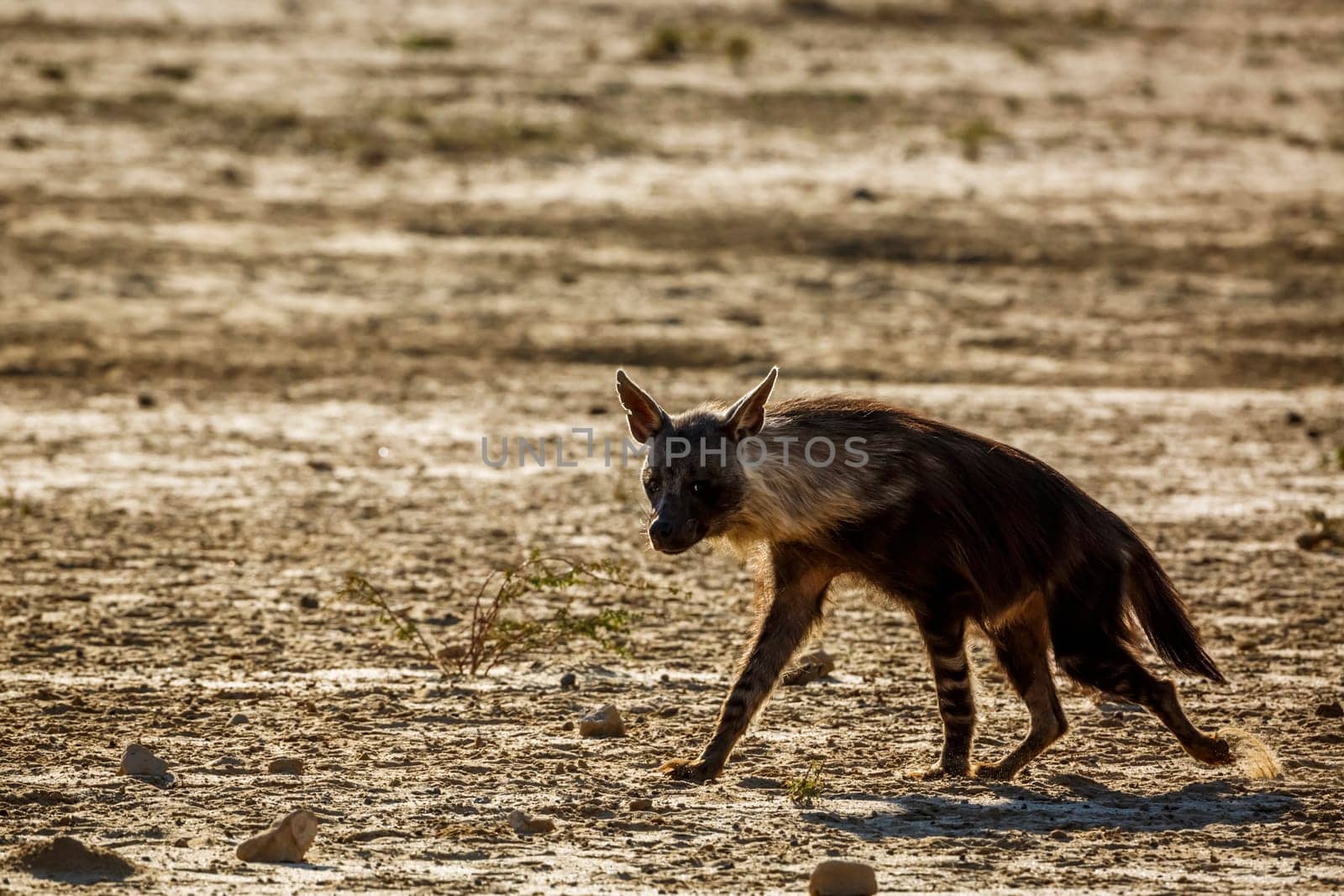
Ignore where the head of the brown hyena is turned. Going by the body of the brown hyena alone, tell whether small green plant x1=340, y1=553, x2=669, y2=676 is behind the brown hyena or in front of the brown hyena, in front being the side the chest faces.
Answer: in front

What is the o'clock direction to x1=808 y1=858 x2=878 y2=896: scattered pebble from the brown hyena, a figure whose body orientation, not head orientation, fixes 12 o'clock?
The scattered pebble is roughly at 9 o'clock from the brown hyena.

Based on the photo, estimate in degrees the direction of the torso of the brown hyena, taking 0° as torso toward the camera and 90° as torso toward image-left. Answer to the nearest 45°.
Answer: approximately 90°

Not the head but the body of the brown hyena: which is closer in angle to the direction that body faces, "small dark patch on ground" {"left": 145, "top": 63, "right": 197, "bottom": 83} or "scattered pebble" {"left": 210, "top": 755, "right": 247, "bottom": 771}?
the scattered pebble

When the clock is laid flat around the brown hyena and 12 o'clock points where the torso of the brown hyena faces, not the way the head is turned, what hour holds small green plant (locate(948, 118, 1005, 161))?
The small green plant is roughly at 3 o'clock from the brown hyena.

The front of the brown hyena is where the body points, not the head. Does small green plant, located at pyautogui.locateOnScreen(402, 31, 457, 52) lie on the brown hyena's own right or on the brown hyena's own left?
on the brown hyena's own right

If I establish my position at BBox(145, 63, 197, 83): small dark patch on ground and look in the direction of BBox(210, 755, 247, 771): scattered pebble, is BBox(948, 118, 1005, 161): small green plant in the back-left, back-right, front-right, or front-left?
front-left

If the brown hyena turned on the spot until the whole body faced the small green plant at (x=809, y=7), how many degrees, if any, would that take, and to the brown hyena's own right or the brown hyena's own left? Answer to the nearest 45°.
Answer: approximately 90° to the brown hyena's own right

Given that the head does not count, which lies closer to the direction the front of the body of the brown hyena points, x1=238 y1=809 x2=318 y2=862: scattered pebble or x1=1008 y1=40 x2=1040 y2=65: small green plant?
the scattered pebble

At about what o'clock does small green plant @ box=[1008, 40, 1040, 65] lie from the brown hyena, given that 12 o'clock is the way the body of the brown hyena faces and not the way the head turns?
The small green plant is roughly at 3 o'clock from the brown hyena.

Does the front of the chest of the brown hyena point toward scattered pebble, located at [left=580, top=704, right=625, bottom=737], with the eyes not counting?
yes

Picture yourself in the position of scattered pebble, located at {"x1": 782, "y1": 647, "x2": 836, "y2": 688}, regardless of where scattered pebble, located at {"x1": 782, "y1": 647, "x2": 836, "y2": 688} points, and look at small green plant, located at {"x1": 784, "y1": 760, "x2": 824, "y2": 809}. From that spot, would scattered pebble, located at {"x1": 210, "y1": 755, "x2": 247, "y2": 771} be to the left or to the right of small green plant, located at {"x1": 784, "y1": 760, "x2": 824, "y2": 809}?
right
